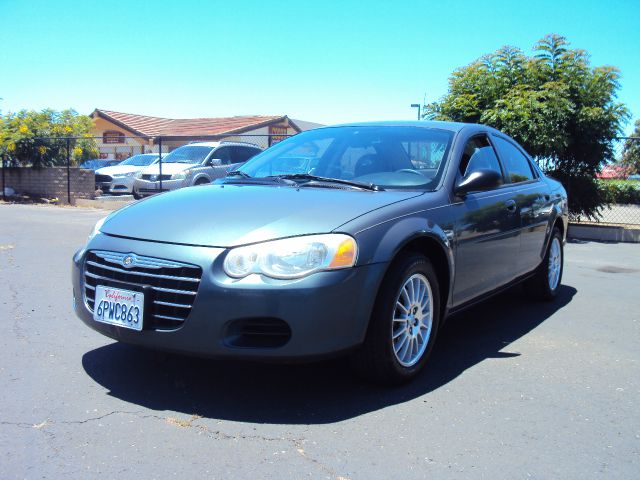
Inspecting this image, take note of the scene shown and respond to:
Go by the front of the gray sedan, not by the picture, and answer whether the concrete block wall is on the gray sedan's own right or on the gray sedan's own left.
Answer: on the gray sedan's own right

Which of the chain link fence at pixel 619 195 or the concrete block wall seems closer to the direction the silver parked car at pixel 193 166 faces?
the concrete block wall

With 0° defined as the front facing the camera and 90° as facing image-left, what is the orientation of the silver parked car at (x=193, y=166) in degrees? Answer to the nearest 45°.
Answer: approximately 45°

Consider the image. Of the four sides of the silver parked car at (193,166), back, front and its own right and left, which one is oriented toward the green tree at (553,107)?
left

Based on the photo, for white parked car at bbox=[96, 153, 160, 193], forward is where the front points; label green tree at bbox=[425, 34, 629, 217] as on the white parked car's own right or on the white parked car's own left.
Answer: on the white parked car's own left

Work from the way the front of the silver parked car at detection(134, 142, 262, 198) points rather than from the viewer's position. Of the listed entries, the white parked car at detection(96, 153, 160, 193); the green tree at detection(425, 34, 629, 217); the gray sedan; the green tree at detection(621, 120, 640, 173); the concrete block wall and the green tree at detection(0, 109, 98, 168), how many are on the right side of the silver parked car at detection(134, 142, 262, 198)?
3
